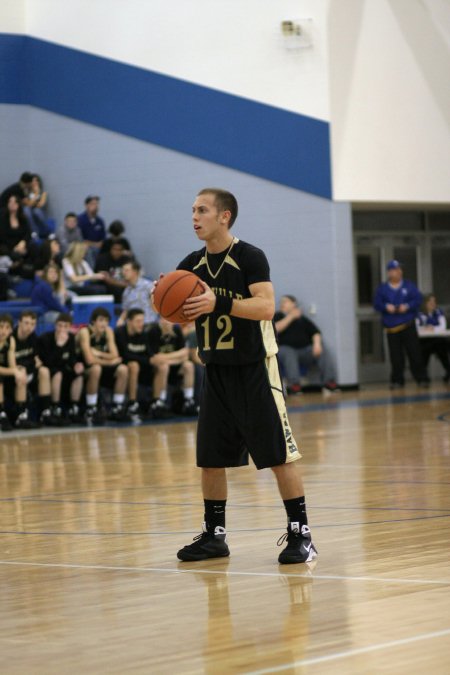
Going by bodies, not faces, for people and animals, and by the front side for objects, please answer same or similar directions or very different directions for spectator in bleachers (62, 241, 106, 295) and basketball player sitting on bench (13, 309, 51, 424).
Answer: same or similar directions

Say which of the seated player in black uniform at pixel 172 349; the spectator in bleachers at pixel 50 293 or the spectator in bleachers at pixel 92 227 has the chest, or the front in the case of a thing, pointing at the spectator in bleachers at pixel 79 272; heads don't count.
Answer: the spectator in bleachers at pixel 92 227

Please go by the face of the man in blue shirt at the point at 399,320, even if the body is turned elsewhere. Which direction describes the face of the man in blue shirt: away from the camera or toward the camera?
toward the camera

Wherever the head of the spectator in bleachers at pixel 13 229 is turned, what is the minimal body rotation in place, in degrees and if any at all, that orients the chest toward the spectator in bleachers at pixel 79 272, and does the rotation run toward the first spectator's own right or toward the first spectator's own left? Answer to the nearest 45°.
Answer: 0° — they already face them

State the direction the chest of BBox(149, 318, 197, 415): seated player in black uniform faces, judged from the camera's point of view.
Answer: toward the camera

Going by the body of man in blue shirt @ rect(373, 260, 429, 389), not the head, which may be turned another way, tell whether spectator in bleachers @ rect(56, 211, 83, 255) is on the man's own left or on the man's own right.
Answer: on the man's own right

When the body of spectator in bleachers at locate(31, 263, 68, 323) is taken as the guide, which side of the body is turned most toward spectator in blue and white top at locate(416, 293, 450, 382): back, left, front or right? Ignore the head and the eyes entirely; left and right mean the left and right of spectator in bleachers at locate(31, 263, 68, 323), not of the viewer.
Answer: left

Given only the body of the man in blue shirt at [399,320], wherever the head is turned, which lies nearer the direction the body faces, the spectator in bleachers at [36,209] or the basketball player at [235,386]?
the basketball player

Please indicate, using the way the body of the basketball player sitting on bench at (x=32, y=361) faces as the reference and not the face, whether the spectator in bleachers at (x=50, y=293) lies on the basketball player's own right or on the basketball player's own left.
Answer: on the basketball player's own left

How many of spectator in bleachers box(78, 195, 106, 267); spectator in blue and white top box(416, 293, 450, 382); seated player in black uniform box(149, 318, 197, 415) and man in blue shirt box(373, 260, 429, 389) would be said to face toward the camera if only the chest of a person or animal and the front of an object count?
4

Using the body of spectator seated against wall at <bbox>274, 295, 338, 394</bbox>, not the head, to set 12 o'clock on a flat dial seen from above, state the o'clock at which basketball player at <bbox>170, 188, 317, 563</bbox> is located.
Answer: The basketball player is roughly at 12 o'clock from the spectator seated against wall.

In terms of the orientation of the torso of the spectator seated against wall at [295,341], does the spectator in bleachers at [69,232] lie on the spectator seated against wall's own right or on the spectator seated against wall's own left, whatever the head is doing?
on the spectator seated against wall's own right

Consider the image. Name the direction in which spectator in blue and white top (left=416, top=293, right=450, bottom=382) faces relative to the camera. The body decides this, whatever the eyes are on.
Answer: toward the camera

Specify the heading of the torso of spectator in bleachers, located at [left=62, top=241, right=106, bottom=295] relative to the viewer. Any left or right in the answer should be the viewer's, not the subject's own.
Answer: facing the viewer and to the right of the viewer

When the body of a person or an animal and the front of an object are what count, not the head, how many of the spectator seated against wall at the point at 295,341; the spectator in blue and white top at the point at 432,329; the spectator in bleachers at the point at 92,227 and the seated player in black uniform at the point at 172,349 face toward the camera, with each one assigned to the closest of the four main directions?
4
